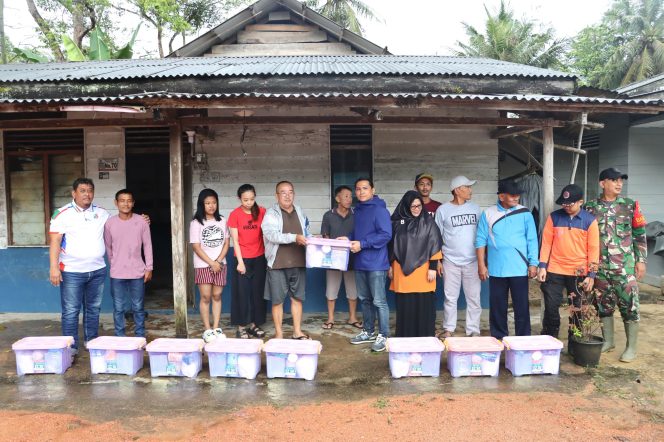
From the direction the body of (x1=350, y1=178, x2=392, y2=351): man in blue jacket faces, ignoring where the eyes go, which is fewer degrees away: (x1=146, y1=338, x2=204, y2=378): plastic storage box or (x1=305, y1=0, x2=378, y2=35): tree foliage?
the plastic storage box

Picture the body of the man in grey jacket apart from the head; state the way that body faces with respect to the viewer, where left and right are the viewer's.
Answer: facing the viewer and to the right of the viewer

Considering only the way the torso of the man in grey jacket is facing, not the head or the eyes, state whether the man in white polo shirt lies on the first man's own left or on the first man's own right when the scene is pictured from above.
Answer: on the first man's own right

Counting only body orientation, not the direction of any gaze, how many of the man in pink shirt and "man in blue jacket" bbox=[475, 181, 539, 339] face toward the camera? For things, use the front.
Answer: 2

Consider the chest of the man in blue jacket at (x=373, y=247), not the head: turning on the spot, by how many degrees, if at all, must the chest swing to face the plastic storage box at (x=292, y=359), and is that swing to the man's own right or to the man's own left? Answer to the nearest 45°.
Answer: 0° — they already face it

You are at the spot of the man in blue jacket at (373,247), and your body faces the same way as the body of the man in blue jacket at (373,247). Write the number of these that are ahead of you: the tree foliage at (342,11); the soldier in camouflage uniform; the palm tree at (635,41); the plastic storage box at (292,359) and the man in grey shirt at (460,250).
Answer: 1

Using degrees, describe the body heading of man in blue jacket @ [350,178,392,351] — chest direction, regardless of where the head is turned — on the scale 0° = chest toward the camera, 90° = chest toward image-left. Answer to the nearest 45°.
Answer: approximately 45°

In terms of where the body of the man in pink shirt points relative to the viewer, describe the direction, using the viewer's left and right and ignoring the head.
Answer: facing the viewer

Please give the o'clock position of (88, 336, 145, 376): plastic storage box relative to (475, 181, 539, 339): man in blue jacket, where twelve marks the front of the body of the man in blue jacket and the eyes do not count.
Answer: The plastic storage box is roughly at 2 o'clock from the man in blue jacket.

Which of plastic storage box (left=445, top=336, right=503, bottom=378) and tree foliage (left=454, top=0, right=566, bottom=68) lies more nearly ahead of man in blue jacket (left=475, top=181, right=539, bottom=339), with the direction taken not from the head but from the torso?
the plastic storage box

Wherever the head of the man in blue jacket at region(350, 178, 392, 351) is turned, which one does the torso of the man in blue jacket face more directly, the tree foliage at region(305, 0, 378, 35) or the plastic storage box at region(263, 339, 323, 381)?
the plastic storage box

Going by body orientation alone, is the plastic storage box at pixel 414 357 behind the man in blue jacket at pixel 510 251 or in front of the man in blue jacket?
in front
